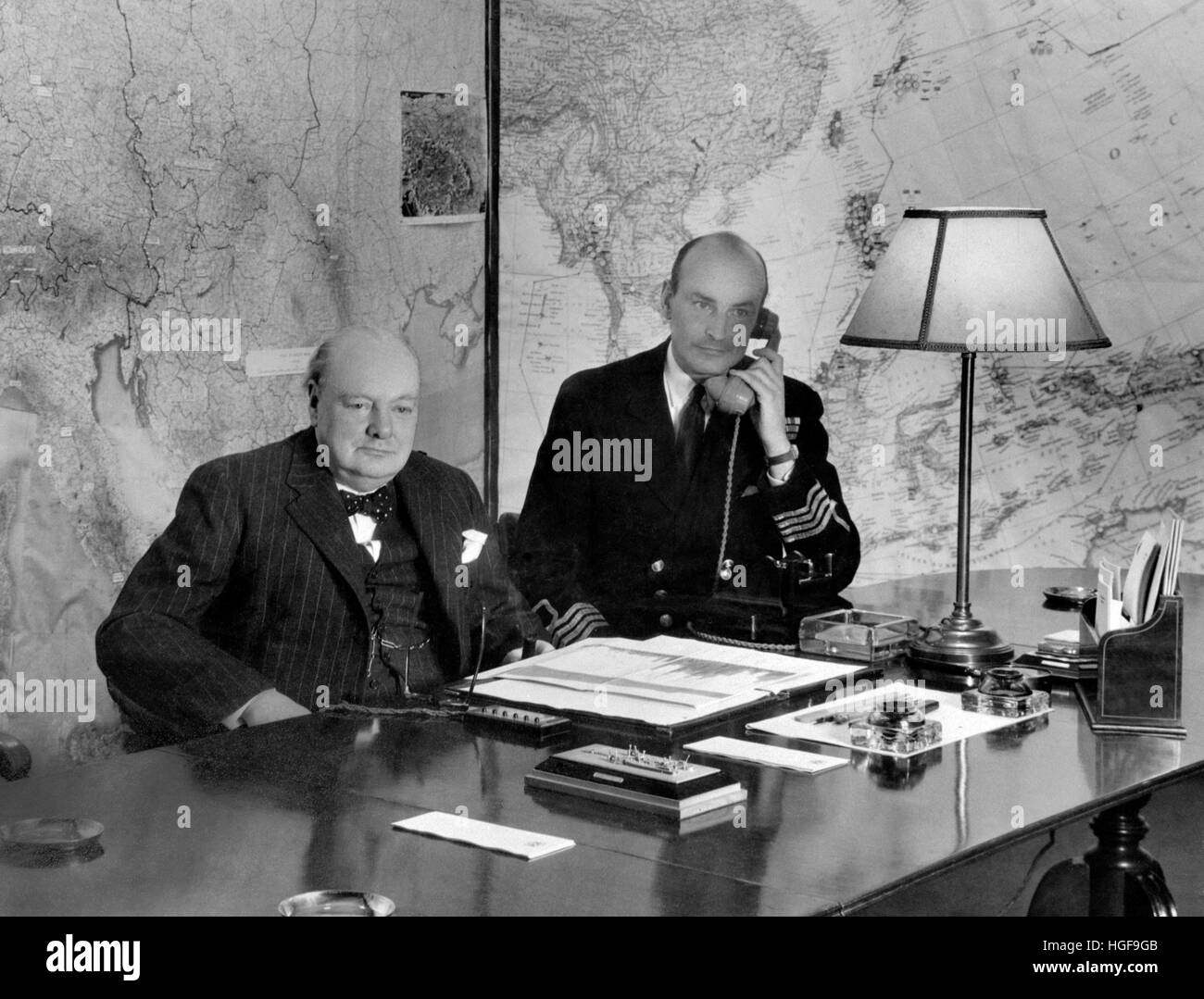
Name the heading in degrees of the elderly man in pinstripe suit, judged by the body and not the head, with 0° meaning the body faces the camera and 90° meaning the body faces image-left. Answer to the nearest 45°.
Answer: approximately 315°

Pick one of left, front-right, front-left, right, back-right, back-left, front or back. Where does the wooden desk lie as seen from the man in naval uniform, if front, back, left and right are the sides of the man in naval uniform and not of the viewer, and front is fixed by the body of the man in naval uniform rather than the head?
front

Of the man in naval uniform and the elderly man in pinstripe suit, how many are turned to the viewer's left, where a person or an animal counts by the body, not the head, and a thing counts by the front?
0

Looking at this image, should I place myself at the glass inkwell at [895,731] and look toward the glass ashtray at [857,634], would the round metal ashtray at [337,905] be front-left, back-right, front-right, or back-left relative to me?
back-left

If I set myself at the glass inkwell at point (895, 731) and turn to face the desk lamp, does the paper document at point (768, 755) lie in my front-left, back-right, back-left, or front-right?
back-left

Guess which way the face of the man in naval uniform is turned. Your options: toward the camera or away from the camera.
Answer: toward the camera

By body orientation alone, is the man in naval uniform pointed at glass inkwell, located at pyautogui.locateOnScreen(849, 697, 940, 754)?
yes

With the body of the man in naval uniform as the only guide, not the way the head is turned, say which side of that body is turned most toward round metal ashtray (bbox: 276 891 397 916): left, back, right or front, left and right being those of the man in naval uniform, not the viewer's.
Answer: front

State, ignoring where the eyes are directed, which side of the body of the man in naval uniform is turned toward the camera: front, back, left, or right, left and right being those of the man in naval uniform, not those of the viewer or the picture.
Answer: front

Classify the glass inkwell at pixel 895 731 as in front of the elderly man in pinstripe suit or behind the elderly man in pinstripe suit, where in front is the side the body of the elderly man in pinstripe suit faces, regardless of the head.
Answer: in front

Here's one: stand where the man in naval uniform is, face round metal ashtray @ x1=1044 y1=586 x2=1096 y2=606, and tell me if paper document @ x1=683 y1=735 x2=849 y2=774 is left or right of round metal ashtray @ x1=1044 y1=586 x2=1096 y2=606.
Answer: right

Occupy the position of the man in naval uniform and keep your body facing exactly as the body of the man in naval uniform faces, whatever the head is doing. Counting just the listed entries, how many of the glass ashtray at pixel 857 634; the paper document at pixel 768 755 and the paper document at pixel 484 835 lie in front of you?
3

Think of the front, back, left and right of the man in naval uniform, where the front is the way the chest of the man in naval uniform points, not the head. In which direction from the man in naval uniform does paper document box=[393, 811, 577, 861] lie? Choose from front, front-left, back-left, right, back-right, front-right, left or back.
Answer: front

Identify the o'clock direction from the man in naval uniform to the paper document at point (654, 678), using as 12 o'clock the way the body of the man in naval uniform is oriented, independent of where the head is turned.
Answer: The paper document is roughly at 12 o'clock from the man in naval uniform.

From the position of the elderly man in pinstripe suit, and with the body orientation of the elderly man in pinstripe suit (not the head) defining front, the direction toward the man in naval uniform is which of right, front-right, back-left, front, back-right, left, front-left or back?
left

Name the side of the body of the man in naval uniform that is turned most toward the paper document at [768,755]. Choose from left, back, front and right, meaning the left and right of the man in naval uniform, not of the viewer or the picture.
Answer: front
